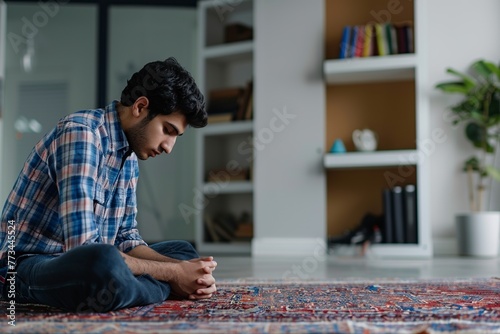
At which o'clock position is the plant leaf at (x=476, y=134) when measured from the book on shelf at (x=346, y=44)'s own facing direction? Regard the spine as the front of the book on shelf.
The plant leaf is roughly at 9 o'clock from the book on shelf.

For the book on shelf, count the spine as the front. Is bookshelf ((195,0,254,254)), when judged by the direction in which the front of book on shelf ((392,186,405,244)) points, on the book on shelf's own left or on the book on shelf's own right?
on the book on shelf's own right

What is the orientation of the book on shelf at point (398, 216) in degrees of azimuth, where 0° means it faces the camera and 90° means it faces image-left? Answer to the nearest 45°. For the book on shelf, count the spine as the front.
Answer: approximately 0°

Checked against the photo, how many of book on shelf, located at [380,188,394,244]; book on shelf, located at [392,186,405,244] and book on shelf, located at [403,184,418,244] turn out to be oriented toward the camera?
3

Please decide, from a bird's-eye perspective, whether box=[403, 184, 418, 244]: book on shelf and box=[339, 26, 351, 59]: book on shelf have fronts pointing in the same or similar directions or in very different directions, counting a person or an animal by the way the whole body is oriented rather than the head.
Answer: same or similar directions

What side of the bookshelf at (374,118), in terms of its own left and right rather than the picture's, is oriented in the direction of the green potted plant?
left

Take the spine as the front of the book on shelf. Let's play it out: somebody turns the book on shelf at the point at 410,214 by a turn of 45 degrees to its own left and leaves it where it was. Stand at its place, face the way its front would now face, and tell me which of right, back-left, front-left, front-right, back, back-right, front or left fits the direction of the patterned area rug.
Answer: front-right

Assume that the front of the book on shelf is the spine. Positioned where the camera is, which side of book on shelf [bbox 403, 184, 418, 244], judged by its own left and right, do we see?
front

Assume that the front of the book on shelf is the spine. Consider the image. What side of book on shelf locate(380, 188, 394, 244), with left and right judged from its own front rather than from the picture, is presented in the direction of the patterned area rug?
front

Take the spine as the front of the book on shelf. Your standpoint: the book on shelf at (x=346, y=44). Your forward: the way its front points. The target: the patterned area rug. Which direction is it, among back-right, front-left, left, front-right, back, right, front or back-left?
front

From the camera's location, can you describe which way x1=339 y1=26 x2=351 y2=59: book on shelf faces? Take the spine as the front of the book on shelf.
facing the viewer
